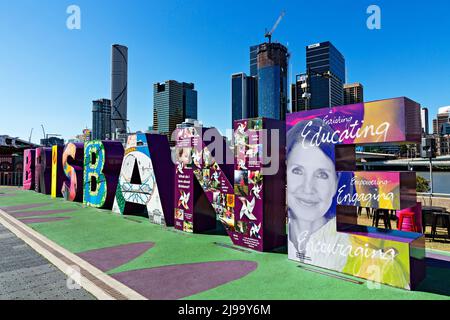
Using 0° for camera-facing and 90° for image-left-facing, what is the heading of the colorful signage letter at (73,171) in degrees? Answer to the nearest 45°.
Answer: approximately 45°

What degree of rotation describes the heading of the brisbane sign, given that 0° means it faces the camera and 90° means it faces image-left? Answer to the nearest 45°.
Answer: approximately 45°

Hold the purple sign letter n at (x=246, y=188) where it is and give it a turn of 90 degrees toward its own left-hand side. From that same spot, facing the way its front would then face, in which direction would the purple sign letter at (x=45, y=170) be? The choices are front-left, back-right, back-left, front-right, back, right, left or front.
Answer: back

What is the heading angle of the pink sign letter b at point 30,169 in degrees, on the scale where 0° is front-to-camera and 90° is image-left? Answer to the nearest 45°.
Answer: approximately 45°

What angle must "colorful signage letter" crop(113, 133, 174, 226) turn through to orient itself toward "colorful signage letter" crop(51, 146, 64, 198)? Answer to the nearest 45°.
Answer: approximately 90° to its right

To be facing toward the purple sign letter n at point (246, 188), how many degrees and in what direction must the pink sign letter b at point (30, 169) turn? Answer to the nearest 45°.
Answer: approximately 45° to its left
